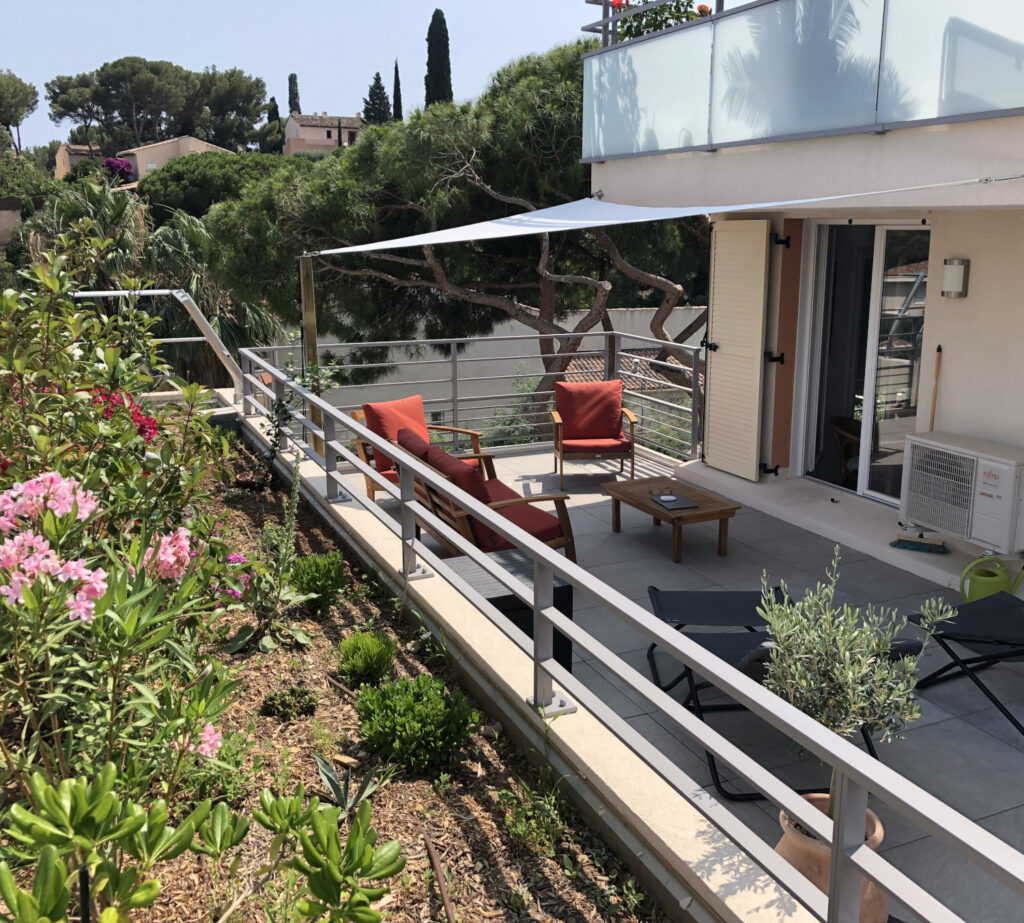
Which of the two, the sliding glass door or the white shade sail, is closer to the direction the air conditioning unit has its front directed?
the white shade sail

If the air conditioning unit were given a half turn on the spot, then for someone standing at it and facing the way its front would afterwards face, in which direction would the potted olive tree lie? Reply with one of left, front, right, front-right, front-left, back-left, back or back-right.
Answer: back-right

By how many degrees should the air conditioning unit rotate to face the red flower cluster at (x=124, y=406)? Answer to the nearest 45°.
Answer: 0° — it already faces it

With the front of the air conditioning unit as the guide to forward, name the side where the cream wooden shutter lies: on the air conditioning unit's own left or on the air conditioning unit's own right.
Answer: on the air conditioning unit's own right

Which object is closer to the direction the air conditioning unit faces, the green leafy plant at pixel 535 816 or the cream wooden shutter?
the green leafy plant

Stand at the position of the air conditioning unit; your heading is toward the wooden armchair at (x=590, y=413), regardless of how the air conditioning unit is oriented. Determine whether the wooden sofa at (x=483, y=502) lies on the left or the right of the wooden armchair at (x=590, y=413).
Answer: left

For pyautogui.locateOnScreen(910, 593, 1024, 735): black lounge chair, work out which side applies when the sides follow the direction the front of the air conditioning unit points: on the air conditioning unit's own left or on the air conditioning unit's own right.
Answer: on the air conditioning unit's own left

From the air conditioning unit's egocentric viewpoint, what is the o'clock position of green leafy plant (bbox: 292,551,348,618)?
The green leafy plant is roughly at 12 o'clock from the air conditioning unit.

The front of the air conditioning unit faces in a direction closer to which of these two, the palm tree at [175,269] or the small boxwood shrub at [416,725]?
the small boxwood shrub

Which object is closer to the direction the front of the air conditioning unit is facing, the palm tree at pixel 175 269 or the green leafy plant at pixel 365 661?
the green leafy plant

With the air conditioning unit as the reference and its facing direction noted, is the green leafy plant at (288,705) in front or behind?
in front

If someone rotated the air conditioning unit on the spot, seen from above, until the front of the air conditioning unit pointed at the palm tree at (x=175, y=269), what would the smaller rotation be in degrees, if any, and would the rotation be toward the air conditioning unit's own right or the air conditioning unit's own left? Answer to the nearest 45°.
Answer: approximately 90° to the air conditioning unit's own right

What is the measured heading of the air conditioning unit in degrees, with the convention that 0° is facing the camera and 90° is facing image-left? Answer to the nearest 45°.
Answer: approximately 45°

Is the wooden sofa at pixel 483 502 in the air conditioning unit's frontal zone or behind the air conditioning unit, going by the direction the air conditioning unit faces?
frontal zone

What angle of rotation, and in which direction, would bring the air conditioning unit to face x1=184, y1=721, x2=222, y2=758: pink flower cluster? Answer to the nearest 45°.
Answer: approximately 45° to its left
